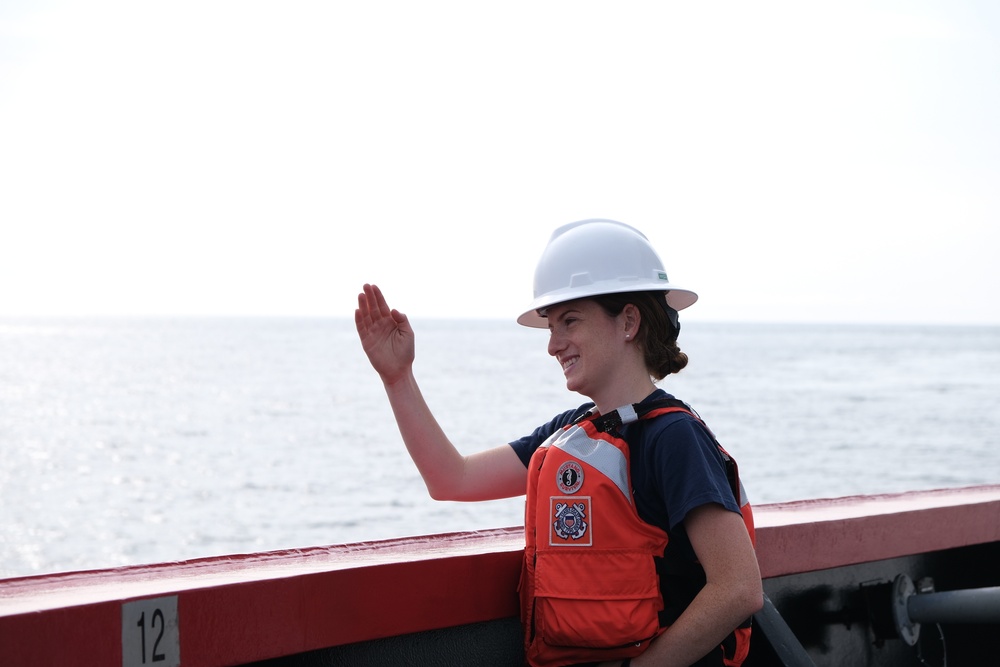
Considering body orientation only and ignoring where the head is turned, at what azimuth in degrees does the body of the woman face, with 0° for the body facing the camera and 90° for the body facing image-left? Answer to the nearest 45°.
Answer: approximately 45°

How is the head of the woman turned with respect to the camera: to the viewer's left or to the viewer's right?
to the viewer's left
